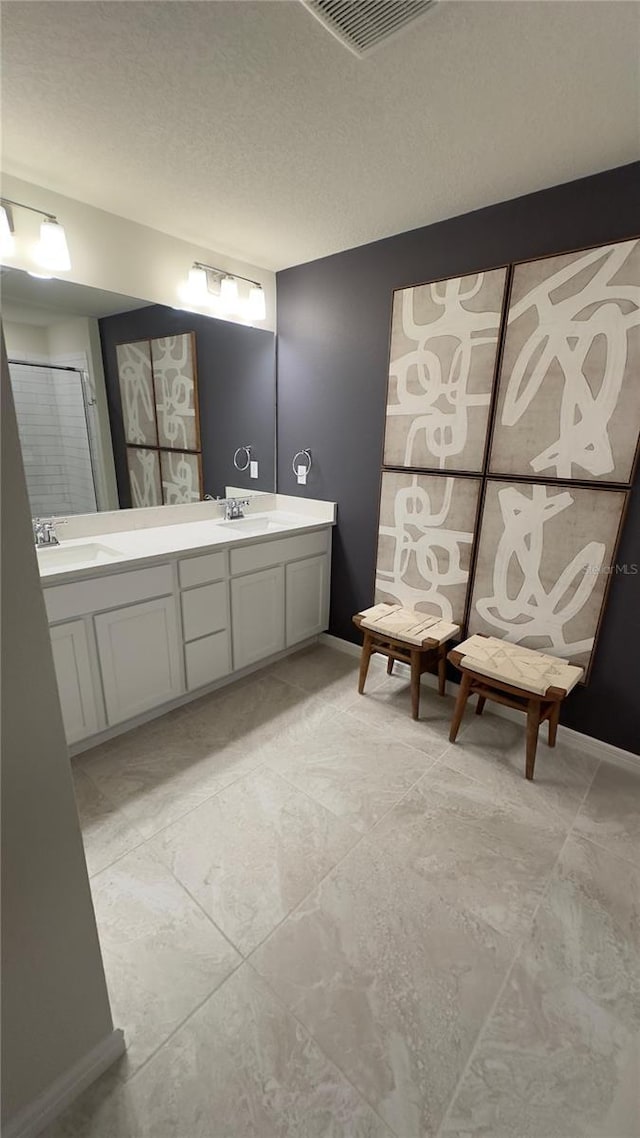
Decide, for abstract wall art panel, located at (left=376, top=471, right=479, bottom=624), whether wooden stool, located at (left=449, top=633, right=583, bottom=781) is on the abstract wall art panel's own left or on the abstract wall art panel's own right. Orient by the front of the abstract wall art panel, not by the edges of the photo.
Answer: on the abstract wall art panel's own left

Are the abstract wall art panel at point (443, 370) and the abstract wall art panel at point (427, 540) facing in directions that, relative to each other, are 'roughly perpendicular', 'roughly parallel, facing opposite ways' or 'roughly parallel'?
roughly parallel

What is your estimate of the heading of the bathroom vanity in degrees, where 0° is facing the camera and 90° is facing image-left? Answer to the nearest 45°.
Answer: approximately 315°

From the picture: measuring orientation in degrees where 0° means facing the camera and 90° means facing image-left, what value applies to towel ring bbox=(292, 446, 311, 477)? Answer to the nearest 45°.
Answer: approximately 45°

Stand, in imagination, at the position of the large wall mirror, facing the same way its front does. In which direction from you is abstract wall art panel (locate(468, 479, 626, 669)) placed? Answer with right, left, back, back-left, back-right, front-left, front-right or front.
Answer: front

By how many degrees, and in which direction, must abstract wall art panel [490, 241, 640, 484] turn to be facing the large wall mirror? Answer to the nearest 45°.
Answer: approximately 45° to its right

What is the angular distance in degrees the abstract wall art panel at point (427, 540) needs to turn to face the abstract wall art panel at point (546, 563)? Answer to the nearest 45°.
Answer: approximately 90° to its left

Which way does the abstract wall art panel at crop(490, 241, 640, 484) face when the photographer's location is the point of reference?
facing the viewer and to the left of the viewer

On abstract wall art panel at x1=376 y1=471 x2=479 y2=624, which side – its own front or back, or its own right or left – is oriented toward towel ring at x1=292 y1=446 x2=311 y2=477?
right

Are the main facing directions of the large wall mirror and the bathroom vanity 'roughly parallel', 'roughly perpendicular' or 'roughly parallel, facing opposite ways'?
roughly parallel

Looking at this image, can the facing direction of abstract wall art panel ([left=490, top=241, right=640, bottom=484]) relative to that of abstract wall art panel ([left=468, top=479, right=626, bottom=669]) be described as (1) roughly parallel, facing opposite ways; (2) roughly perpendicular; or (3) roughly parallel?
roughly parallel

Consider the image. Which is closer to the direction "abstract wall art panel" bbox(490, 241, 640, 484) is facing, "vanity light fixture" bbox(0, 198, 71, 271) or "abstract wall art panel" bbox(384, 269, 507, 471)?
the vanity light fixture

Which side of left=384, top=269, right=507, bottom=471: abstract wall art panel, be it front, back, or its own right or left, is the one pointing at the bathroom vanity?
front

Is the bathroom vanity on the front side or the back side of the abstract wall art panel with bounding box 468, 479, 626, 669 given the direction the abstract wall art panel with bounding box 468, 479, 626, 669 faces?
on the front side

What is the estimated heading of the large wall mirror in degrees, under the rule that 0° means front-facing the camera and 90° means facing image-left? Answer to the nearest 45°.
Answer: approximately 315°

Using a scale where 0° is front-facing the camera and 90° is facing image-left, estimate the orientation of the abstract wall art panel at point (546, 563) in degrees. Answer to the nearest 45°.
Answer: approximately 45°
